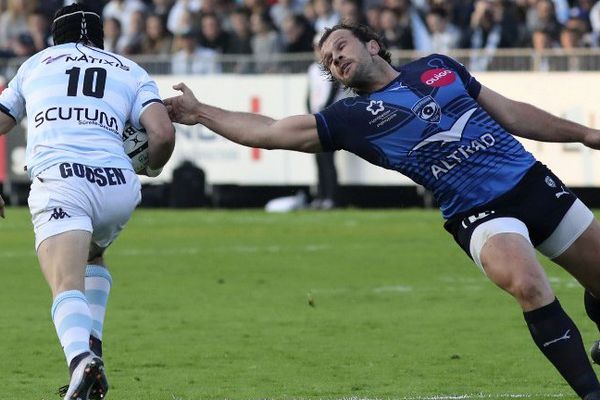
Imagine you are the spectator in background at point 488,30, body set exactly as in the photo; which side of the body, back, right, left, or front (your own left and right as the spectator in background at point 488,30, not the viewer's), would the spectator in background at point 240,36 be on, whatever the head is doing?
right

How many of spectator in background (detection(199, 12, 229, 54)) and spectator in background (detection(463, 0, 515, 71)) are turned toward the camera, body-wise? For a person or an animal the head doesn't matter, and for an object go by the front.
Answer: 2

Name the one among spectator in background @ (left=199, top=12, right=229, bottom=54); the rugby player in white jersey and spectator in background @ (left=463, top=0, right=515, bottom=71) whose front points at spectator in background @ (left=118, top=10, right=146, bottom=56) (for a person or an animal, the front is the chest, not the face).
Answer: the rugby player in white jersey

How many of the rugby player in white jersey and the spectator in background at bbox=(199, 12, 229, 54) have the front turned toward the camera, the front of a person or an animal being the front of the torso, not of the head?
1

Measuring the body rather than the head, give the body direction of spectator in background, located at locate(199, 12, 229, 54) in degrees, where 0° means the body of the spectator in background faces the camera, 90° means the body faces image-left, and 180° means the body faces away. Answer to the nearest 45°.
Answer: approximately 0°

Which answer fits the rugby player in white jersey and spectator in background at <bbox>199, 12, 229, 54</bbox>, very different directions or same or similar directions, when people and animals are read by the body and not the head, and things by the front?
very different directions

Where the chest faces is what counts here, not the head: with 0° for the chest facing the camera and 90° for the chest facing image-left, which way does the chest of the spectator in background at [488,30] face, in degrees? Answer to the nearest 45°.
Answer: approximately 0°

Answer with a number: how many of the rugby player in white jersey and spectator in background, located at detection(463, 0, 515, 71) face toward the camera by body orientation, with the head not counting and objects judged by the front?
1

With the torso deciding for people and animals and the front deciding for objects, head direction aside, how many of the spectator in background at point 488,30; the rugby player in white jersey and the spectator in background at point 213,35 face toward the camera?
2

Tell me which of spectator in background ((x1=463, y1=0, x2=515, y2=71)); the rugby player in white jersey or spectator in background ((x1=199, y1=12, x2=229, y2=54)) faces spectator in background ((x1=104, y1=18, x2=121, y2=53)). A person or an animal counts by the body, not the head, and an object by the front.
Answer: the rugby player in white jersey

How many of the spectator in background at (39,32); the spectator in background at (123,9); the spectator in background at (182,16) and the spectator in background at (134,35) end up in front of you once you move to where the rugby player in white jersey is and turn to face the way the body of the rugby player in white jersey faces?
4

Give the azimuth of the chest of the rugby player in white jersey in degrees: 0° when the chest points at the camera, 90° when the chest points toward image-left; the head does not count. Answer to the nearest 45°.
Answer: approximately 180°
